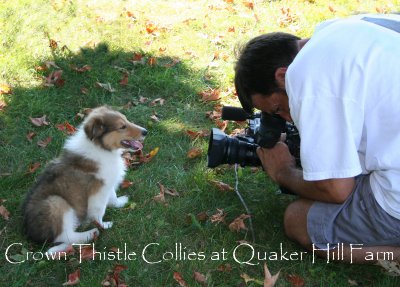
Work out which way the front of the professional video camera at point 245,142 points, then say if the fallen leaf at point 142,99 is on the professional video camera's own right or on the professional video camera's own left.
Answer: on the professional video camera's own right

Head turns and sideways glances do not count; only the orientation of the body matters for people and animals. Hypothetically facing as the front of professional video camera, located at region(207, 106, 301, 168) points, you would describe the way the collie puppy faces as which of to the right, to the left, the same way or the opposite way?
the opposite way

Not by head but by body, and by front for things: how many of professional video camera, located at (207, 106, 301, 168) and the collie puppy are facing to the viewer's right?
1

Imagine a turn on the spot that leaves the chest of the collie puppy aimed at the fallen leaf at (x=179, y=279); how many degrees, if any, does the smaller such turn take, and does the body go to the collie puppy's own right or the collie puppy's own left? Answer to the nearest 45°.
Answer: approximately 45° to the collie puppy's own right

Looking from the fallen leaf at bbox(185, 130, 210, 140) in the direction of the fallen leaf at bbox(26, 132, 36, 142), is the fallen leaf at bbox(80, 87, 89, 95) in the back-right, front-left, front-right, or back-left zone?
front-right

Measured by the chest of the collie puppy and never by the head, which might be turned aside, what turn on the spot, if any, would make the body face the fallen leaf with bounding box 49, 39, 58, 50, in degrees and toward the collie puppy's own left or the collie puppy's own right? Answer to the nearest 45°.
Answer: approximately 90° to the collie puppy's own left

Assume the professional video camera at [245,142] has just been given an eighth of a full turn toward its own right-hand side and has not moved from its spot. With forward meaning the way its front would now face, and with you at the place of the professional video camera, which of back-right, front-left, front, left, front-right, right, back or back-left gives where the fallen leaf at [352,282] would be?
back

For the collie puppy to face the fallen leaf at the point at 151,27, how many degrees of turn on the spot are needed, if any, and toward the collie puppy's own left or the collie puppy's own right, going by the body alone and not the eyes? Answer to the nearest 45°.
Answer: approximately 90° to the collie puppy's own left

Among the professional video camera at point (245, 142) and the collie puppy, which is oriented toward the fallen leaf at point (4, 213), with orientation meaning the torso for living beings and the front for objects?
the professional video camera

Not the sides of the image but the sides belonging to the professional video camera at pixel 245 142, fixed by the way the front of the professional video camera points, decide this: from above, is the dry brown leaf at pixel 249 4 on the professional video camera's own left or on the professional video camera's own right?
on the professional video camera's own right

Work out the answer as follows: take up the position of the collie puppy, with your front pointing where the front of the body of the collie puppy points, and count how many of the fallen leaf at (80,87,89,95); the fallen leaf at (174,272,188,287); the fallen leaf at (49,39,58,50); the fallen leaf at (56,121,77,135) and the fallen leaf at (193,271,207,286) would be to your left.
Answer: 3

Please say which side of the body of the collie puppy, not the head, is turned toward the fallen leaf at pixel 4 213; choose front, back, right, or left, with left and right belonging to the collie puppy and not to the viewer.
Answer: back

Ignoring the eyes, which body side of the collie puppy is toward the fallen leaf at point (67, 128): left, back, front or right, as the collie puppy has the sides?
left

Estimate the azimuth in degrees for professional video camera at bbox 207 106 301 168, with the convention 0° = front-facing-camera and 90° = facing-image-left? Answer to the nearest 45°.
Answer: approximately 90°

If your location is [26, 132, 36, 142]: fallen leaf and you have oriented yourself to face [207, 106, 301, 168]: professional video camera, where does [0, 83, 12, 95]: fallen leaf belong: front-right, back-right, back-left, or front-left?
back-left

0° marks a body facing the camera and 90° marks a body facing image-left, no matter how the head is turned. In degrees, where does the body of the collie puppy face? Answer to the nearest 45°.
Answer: approximately 270°

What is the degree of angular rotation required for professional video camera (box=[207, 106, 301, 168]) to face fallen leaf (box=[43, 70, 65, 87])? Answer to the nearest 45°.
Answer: approximately 45° to its right
